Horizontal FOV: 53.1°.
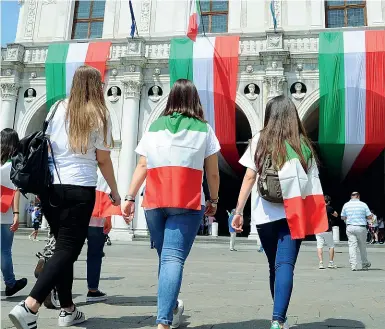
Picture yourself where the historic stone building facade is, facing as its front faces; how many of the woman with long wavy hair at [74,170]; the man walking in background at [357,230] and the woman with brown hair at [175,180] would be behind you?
0

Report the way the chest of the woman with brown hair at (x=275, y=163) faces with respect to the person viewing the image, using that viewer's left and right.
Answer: facing away from the viewer

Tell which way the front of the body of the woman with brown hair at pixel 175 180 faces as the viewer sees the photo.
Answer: away from the camera

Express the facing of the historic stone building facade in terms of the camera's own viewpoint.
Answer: facing the viewer

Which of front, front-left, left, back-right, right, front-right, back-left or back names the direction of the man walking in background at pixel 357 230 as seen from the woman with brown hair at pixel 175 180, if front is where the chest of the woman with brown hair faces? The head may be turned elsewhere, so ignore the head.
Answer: front-right

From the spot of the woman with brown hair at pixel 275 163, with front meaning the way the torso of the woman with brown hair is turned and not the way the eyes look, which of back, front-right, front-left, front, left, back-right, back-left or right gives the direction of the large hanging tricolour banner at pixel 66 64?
front-left

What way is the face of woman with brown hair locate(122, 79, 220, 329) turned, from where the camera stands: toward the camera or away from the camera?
away from the camera

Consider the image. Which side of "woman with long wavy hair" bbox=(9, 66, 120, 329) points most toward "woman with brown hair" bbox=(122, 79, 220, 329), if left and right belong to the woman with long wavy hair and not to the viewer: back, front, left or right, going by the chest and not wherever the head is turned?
right

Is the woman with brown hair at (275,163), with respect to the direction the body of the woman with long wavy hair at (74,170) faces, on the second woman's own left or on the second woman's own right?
on the second woman's own right

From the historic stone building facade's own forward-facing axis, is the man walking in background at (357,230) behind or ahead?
ahead

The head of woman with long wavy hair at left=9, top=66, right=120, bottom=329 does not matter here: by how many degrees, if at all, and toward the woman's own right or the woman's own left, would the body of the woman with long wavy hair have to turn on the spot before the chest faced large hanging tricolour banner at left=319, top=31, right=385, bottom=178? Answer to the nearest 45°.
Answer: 0° — they already face it
